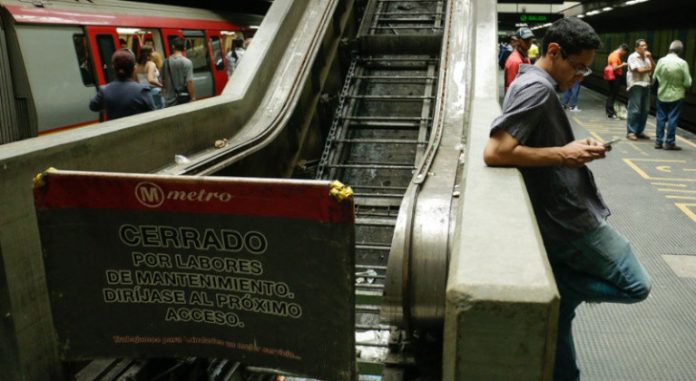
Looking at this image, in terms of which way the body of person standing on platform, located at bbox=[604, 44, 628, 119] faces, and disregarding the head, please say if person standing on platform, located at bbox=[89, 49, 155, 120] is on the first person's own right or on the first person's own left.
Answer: on the first person's own right

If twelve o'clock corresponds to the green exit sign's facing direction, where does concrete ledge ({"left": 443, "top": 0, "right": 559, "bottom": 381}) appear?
The concrete ledge is roughly at 12 o'clock from the green exit sign.

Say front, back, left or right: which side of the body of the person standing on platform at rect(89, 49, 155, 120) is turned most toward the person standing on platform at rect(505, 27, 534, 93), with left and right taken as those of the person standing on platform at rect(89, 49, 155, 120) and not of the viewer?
right

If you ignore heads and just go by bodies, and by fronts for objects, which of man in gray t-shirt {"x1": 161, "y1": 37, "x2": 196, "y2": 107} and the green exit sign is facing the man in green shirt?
the green exit sign

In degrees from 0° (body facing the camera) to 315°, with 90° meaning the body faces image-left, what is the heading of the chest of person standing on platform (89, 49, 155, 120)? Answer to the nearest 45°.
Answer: approximately 180°

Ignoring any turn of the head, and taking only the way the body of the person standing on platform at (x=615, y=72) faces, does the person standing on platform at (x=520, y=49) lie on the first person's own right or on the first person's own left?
on the first person's own right
